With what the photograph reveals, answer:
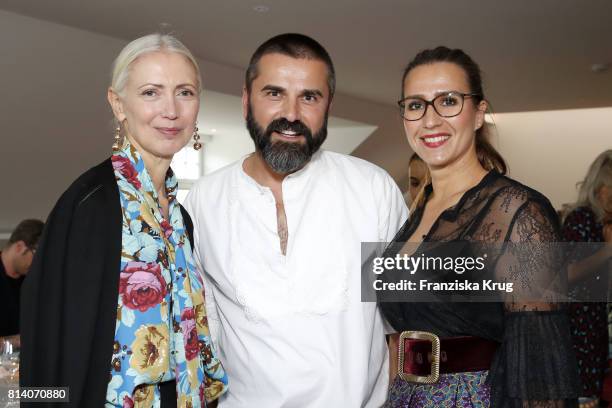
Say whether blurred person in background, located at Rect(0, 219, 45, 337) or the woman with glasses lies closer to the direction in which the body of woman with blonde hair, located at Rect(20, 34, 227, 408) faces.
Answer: the woman with glasses

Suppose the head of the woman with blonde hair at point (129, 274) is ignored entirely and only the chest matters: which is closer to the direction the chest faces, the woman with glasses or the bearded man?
the woman with glasses

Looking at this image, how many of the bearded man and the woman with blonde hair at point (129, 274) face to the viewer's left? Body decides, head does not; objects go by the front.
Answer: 0

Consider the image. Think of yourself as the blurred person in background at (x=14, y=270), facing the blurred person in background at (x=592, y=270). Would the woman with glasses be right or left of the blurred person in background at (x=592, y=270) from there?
right

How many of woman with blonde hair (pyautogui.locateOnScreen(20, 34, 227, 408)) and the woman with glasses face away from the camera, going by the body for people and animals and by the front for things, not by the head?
0

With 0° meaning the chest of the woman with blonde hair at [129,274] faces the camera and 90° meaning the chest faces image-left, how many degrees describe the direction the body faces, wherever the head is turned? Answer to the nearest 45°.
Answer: approximately 315°

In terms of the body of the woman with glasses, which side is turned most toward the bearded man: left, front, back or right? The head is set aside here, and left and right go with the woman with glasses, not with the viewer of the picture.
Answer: right

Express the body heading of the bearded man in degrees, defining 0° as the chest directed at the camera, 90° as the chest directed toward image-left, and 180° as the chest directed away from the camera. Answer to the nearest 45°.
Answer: approximately 0°

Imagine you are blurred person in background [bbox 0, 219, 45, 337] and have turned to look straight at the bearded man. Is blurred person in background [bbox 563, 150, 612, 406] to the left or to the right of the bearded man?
left

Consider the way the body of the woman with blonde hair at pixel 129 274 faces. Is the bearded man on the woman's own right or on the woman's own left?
on the woman's own left

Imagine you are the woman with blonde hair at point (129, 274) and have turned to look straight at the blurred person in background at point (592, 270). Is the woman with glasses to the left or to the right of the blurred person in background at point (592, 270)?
right
